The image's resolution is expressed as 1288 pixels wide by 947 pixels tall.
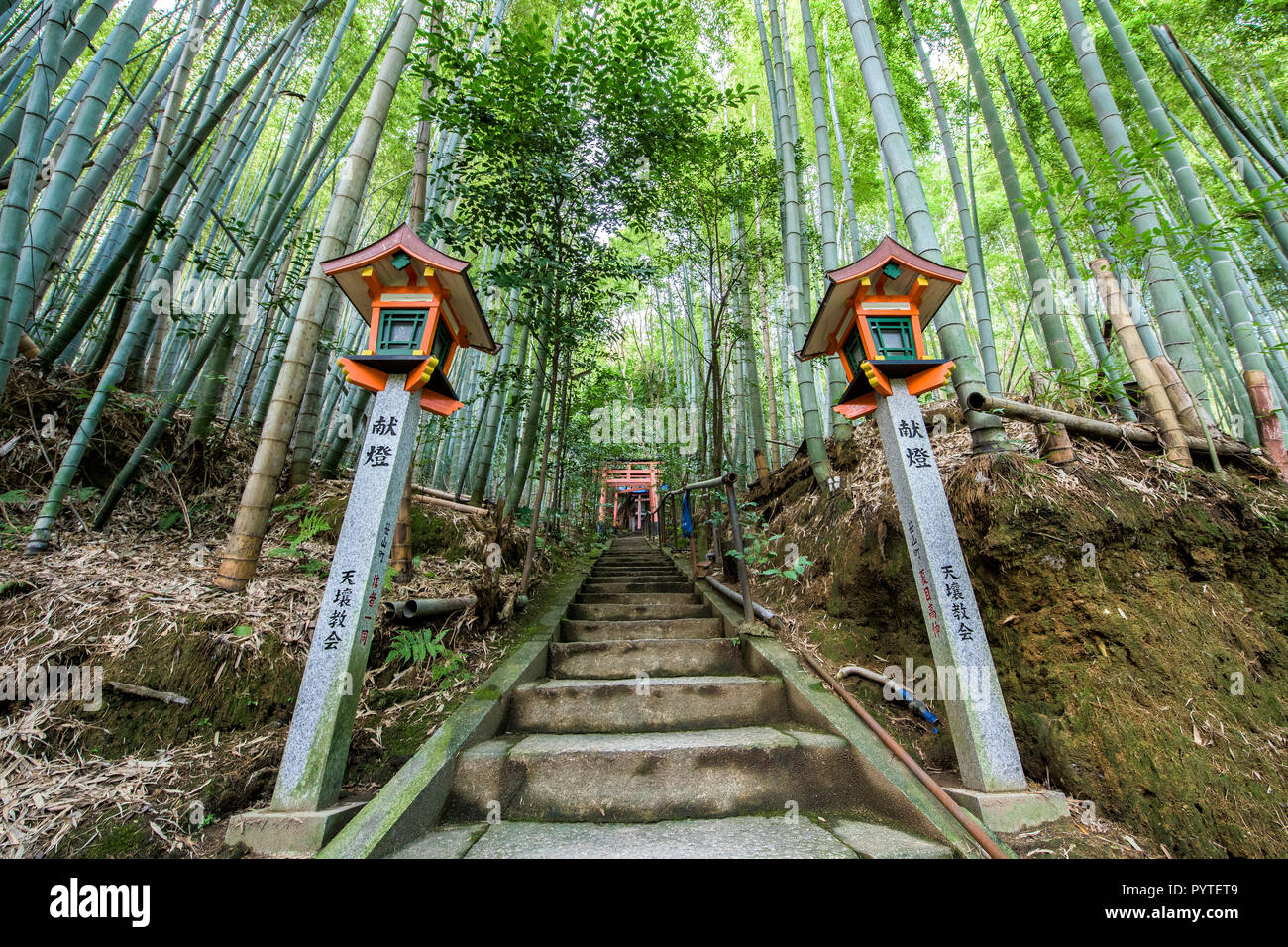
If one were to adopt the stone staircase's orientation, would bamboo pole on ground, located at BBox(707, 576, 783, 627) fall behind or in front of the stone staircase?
behind

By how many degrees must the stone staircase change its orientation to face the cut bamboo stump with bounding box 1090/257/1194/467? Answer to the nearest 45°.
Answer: approximately 90° to its left

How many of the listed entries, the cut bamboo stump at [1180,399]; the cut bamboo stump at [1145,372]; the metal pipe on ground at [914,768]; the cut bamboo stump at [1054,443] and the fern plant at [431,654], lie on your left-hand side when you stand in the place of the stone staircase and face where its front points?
4

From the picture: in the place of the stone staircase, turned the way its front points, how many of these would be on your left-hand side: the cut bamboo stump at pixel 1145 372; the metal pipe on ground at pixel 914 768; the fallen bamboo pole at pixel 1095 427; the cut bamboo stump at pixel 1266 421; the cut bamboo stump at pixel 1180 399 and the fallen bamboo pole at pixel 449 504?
5

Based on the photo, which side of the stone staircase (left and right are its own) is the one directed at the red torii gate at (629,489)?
back

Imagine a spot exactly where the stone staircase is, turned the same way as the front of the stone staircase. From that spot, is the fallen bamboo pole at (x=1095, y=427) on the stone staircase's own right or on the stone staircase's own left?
on the stone staircase's own left

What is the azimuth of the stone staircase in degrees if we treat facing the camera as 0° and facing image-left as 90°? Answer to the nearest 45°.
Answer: approximately 0°

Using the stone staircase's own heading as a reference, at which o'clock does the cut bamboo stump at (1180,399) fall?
The cut bamboo stump is roughly at 9 o'clock from the stone staircase.

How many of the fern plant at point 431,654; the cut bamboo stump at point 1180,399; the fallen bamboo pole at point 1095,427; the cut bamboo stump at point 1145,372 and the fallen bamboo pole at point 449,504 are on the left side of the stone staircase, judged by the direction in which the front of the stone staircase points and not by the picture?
3

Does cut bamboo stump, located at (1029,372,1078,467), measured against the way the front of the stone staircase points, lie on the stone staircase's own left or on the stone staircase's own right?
on the stone staircase's own left
